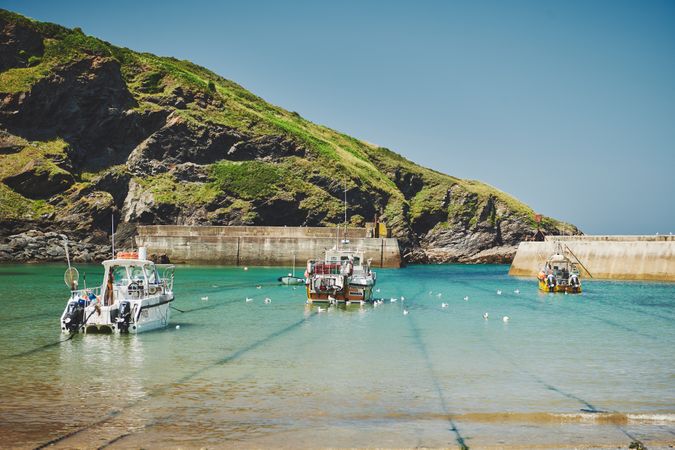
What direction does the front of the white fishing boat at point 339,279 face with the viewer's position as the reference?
facing away from the viewer

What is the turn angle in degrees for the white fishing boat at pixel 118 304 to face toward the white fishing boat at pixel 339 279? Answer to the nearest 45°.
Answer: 0° — it already faces it

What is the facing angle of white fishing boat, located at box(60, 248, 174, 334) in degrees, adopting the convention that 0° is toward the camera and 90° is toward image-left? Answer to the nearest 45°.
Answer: approximately 225°

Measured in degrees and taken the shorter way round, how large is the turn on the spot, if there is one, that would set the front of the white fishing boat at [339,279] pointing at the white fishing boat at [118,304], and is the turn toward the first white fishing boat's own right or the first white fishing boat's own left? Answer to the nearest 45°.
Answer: approximately 135° to the first white fishing boat's own left
